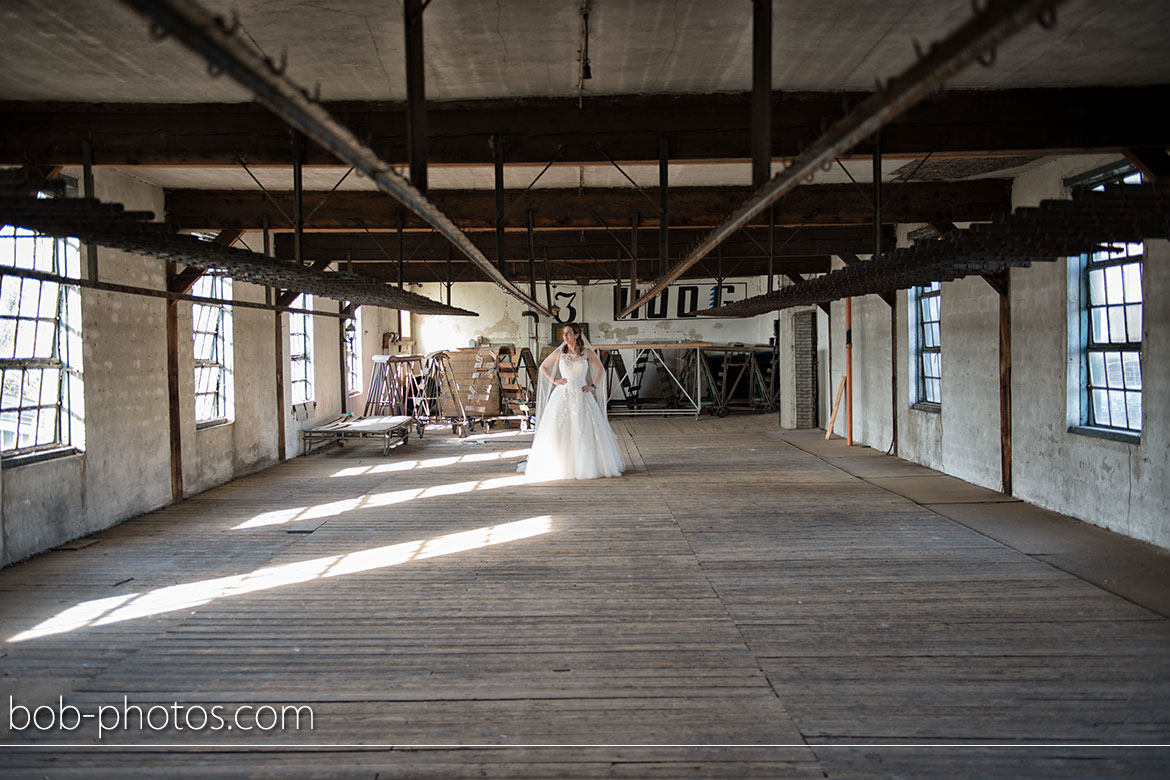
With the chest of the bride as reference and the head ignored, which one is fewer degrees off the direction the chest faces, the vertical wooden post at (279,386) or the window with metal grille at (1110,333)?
the window with metal grille

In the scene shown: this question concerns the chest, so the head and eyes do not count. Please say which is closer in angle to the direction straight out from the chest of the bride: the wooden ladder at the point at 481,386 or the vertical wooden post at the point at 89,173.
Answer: the vertical wooden post

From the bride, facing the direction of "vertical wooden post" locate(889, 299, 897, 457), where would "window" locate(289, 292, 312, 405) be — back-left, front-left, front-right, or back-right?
back-left

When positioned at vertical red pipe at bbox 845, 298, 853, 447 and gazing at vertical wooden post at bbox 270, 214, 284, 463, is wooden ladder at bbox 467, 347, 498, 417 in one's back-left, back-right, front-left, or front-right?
front-right

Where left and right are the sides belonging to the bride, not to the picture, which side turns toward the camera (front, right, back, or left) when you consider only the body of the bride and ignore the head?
front

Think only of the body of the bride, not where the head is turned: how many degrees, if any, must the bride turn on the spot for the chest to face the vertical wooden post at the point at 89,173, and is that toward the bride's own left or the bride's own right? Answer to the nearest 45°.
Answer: approximately 45° to the bride's own right

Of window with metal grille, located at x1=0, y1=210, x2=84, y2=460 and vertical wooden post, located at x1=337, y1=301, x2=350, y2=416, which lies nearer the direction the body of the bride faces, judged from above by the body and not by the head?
the window with metal grille

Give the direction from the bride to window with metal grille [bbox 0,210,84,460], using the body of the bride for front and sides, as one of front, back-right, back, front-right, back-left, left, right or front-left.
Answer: front-right

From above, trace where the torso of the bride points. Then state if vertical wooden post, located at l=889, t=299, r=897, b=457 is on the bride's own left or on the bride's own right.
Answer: on the bride's own left

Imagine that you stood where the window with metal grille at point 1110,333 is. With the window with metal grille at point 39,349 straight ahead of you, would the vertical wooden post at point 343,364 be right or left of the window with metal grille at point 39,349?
right

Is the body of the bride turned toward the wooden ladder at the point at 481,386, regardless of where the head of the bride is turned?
no

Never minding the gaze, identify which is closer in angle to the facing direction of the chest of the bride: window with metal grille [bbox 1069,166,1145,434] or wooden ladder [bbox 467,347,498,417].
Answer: the window with metal grille

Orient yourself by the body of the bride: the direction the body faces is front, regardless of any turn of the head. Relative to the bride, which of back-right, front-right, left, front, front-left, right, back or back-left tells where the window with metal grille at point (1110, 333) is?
front-left

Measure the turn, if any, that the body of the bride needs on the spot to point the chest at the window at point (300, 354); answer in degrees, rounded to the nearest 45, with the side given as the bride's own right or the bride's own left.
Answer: approximately 135° to the bride's own right
